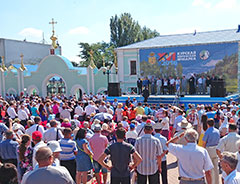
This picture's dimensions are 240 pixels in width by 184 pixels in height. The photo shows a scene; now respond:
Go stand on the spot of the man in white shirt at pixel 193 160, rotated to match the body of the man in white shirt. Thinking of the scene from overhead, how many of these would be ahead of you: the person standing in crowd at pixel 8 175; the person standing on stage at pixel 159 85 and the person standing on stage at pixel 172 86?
2

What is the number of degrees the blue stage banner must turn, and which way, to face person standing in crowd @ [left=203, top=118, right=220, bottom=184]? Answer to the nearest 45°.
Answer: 0° — it already faces them

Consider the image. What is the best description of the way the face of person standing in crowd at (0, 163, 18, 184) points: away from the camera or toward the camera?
away from the camera

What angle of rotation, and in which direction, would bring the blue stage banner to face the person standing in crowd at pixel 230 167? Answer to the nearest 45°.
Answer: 0° — it already faces them

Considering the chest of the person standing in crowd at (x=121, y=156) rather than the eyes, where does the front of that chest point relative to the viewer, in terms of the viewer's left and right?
facing away from the viewer

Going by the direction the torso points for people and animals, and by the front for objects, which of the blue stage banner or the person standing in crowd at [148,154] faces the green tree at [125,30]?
the person standing in crowd

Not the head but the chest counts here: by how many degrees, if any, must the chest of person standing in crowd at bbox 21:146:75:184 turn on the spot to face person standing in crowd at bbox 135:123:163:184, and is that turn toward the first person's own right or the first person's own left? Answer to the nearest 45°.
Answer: approximately 45° to the first person's own right

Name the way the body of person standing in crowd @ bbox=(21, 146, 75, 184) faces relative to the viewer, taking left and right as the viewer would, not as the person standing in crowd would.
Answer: facing away from the viewer

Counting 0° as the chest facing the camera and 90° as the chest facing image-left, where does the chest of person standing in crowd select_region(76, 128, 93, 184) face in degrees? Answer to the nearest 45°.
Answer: approximately 225°

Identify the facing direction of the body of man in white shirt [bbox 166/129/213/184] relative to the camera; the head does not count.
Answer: away from the camera

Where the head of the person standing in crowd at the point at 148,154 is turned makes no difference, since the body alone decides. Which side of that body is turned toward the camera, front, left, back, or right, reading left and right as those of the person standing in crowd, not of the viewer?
back
